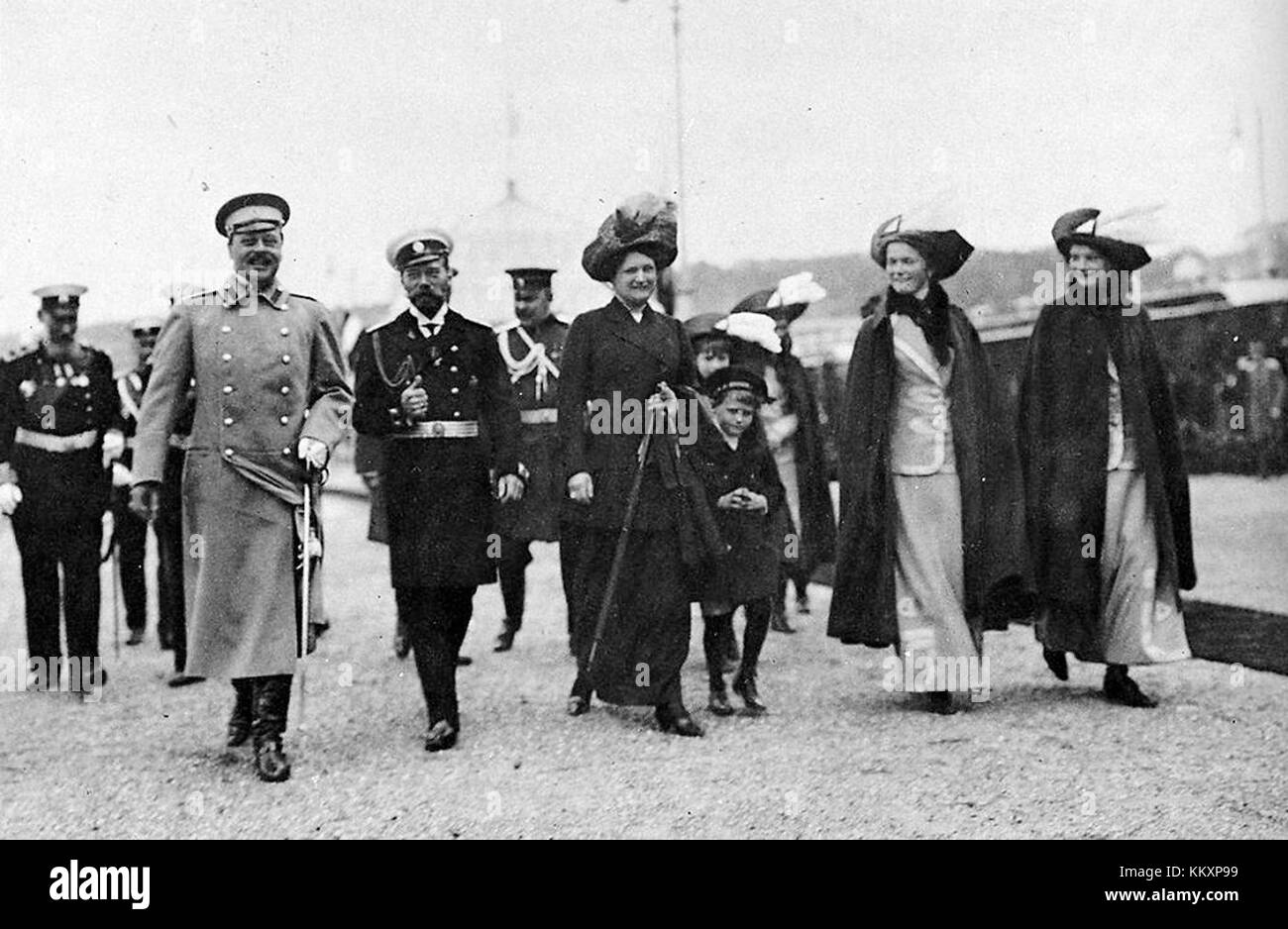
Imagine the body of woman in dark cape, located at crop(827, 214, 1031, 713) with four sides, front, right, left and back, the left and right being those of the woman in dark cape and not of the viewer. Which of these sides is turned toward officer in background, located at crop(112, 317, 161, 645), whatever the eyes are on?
right

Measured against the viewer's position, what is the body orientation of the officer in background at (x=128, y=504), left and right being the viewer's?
facing the viewer

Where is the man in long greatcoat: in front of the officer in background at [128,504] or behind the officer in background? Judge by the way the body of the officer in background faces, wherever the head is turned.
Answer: in front

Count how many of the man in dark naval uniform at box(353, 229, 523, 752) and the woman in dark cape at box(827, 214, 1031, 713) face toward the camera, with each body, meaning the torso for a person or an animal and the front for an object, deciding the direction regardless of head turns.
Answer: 2

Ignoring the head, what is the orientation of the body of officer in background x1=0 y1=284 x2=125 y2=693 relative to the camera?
toward the camera

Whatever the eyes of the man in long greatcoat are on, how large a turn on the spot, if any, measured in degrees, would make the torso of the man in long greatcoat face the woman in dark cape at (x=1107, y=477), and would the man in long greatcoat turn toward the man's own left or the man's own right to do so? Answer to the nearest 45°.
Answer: approximately 90° to the man's own left

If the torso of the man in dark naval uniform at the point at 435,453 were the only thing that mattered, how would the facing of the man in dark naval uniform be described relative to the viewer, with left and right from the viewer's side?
facing the viewer

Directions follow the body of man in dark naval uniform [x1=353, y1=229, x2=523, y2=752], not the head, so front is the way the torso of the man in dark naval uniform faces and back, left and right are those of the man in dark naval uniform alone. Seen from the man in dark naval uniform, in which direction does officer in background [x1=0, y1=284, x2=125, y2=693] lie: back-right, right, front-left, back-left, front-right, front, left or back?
back-right

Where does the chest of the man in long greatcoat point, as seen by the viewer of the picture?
toward the camera

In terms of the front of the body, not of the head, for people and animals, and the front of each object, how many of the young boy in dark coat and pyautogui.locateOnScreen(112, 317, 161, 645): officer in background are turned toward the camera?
2
